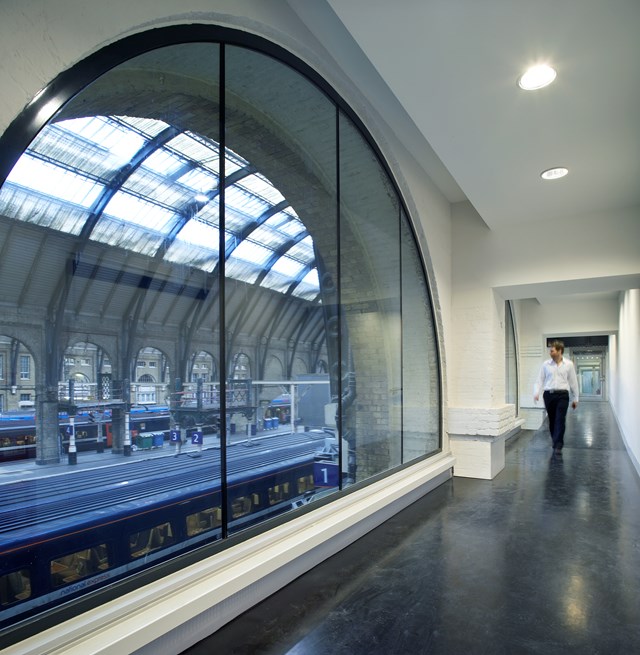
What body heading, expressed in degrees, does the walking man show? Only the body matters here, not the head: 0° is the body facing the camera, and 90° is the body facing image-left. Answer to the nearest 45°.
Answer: approximately 0°

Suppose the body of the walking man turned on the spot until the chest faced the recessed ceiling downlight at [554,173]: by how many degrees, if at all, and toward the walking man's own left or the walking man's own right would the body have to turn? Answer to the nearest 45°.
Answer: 0° — they already face it
